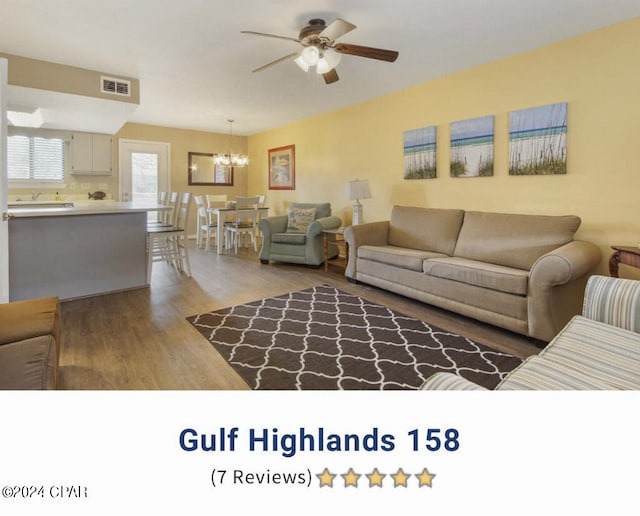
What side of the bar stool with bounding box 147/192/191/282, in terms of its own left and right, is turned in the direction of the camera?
left

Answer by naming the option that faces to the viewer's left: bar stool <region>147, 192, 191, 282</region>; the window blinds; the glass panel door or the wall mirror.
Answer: the bar stool

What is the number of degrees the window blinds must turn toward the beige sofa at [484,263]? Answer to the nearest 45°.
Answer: approximately 45° to its left

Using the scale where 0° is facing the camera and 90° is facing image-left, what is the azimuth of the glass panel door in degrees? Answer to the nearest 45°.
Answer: approximately 0°

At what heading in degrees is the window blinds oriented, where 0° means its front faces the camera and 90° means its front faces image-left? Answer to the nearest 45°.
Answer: approximately 0°

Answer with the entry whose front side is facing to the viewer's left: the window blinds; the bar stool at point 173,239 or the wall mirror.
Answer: the bar stool

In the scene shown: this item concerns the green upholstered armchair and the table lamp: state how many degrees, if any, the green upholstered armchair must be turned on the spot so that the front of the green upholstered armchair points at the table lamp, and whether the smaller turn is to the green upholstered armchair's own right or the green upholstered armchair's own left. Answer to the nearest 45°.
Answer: approximately 90° to the green upholstered armchair's own left

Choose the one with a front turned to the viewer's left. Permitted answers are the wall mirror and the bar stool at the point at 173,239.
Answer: the bar stool

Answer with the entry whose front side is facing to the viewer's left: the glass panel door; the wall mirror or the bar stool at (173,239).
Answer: the bar stool
